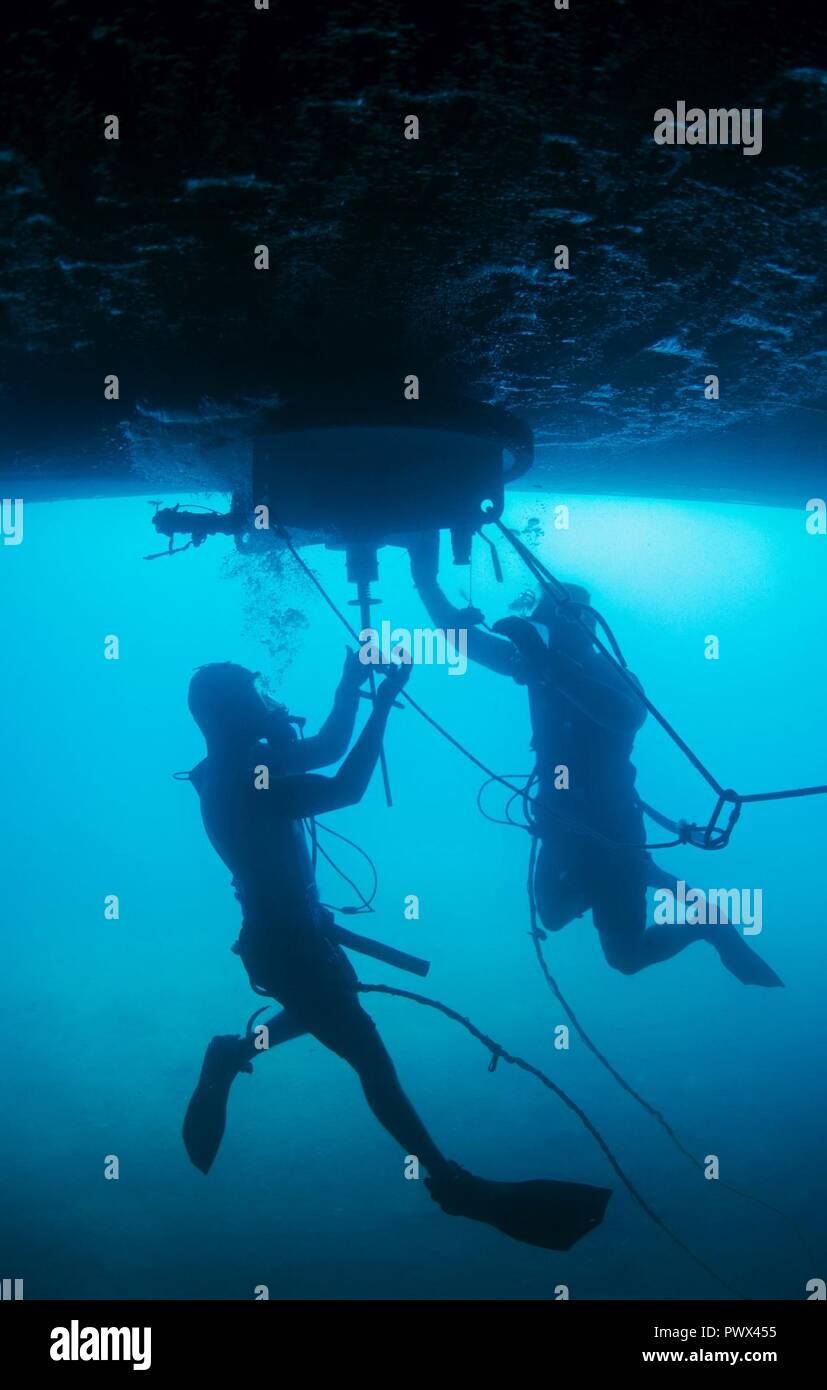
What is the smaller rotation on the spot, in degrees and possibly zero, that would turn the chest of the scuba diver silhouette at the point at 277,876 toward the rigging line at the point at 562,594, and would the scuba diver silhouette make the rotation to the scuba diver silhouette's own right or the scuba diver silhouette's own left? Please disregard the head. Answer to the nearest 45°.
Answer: approximately 45° to the scuba diver silhouette's own right

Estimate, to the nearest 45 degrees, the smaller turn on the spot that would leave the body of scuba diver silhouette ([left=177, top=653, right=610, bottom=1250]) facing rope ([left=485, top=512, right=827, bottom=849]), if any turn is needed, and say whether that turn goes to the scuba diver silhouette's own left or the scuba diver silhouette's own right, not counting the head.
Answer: approximately 45° to the scuba diver silhouette's own right

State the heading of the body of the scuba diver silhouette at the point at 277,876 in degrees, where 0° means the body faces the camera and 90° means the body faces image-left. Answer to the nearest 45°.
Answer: approximately 270°

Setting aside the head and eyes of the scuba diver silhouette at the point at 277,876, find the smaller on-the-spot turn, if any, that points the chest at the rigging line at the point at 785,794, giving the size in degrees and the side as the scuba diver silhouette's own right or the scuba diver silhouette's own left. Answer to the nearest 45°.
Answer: approximately 45° to the scuba diver silhouette's own right
